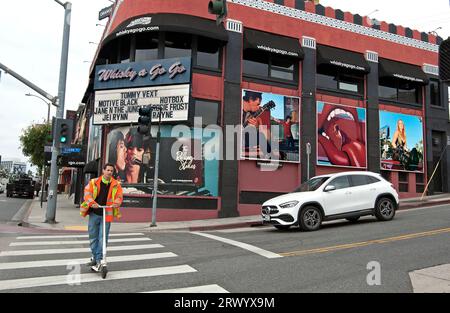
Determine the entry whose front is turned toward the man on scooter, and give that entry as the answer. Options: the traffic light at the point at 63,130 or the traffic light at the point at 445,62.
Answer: the traffic light at the point at 63,130

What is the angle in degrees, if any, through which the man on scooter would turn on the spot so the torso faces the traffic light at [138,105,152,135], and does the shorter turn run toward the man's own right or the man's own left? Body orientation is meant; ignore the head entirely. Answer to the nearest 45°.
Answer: approximately 180°

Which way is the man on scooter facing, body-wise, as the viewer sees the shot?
toward the camera

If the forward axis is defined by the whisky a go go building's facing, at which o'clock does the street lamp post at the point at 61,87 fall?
The street lamp post is roughly at 1 o'clock from the whisky a go go building.

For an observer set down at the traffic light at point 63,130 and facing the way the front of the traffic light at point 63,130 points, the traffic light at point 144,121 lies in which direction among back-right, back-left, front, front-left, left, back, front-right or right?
front-left

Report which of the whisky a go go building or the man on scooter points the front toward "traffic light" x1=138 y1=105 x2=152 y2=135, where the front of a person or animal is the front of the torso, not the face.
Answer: the whisky a go go building

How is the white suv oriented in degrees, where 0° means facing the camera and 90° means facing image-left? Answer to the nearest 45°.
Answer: approximately 45°

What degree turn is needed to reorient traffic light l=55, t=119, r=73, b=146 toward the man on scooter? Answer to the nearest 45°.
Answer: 0° — it already faces them

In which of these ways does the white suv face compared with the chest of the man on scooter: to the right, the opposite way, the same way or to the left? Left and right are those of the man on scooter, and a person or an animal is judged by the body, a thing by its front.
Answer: to the right

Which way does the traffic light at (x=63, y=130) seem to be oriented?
toward the camera
